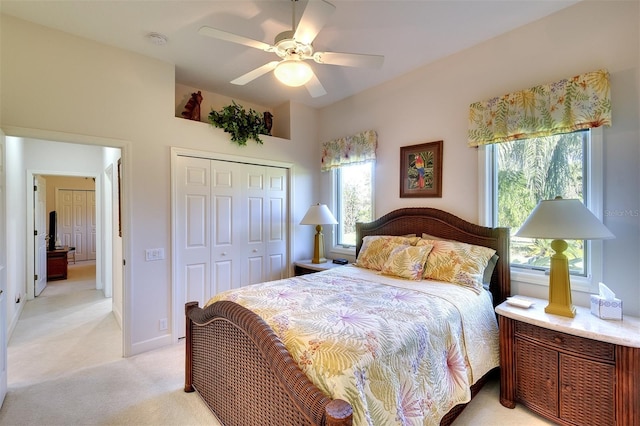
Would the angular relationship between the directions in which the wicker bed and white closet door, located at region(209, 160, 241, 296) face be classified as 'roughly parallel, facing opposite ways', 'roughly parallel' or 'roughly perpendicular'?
roughly perpendicular

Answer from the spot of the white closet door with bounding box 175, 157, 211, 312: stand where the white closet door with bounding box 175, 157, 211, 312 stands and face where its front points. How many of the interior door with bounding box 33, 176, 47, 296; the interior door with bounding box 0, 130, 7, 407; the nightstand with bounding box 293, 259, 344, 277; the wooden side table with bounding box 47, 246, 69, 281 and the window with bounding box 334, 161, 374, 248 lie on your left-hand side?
2

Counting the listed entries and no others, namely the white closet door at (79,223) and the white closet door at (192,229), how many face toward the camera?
2

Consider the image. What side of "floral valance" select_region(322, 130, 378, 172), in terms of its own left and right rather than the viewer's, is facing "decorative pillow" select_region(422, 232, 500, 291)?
left

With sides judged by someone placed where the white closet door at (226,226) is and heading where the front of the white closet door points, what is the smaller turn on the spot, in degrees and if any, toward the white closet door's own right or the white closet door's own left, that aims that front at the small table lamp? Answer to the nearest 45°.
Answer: approximately 45° to the white closet door's own left

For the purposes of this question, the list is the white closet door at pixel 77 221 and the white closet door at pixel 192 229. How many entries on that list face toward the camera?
2

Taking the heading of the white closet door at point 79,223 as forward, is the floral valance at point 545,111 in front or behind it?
in front

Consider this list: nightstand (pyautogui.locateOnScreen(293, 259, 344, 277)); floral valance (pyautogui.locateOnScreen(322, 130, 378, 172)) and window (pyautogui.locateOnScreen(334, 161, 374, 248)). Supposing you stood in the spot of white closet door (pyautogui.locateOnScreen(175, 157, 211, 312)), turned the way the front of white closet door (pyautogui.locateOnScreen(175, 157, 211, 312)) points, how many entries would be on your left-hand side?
3

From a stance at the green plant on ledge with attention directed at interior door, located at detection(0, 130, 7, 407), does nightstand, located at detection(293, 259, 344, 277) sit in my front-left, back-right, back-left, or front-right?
back-left

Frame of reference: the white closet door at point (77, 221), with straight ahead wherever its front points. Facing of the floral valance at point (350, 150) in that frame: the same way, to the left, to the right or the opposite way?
to the right

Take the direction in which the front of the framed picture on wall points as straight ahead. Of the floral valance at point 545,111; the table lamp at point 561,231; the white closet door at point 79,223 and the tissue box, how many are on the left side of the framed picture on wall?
3

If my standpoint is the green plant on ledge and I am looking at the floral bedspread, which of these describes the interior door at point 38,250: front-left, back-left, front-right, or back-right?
back-right

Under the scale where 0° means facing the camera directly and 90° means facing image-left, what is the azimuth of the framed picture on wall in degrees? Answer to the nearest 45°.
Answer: approximately 45°
